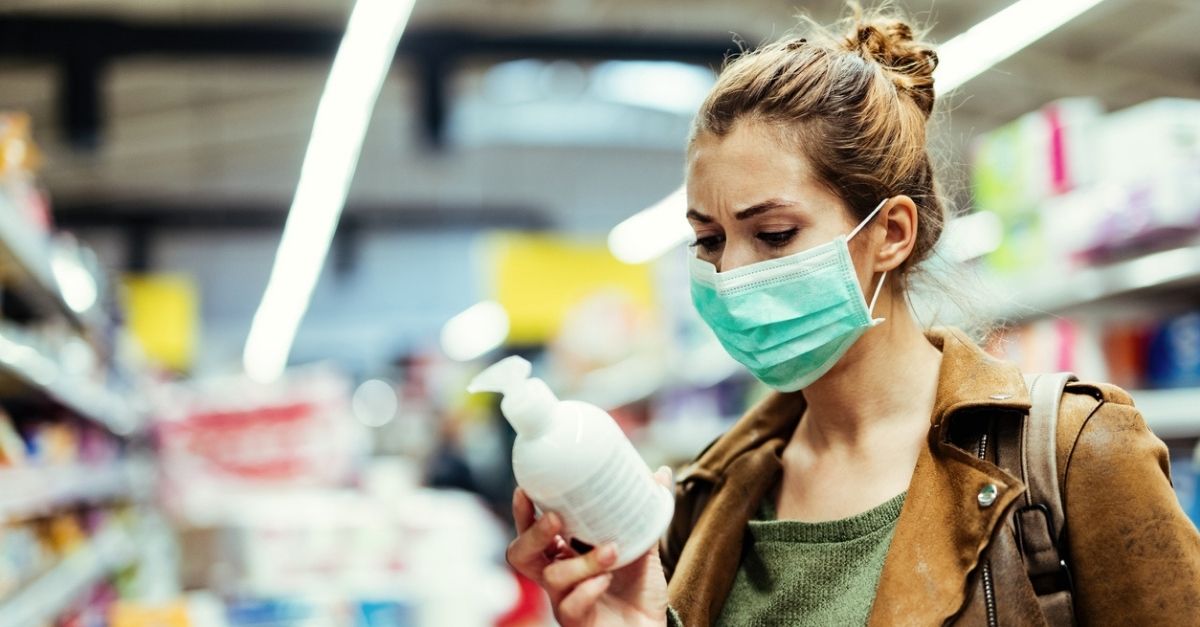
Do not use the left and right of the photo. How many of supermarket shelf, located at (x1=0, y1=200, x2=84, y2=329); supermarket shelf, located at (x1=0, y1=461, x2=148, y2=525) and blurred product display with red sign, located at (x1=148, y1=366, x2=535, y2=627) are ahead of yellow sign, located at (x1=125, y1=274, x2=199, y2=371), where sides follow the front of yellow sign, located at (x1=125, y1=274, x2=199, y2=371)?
3

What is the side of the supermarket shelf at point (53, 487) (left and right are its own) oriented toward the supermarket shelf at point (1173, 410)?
front

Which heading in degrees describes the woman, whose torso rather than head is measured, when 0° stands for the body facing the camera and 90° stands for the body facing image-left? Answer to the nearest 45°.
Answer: approximately 45°

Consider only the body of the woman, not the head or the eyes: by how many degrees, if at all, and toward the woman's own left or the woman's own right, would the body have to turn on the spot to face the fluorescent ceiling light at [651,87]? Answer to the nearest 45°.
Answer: approximately 135° to the woman's own right

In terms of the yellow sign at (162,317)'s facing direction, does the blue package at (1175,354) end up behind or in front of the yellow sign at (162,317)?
in front

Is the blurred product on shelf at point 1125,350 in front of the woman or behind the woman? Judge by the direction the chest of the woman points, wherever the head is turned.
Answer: behind

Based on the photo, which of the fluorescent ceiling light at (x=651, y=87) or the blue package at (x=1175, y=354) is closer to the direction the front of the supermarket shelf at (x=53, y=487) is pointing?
the blue package

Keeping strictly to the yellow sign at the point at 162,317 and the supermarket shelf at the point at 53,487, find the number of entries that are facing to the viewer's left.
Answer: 0

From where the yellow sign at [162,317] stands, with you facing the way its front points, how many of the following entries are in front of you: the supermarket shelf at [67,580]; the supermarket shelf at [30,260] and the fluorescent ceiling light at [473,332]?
2

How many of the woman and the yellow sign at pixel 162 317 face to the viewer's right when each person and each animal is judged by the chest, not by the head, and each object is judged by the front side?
0

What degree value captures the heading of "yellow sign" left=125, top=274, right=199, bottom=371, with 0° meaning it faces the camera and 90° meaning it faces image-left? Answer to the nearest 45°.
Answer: approximately 0°
